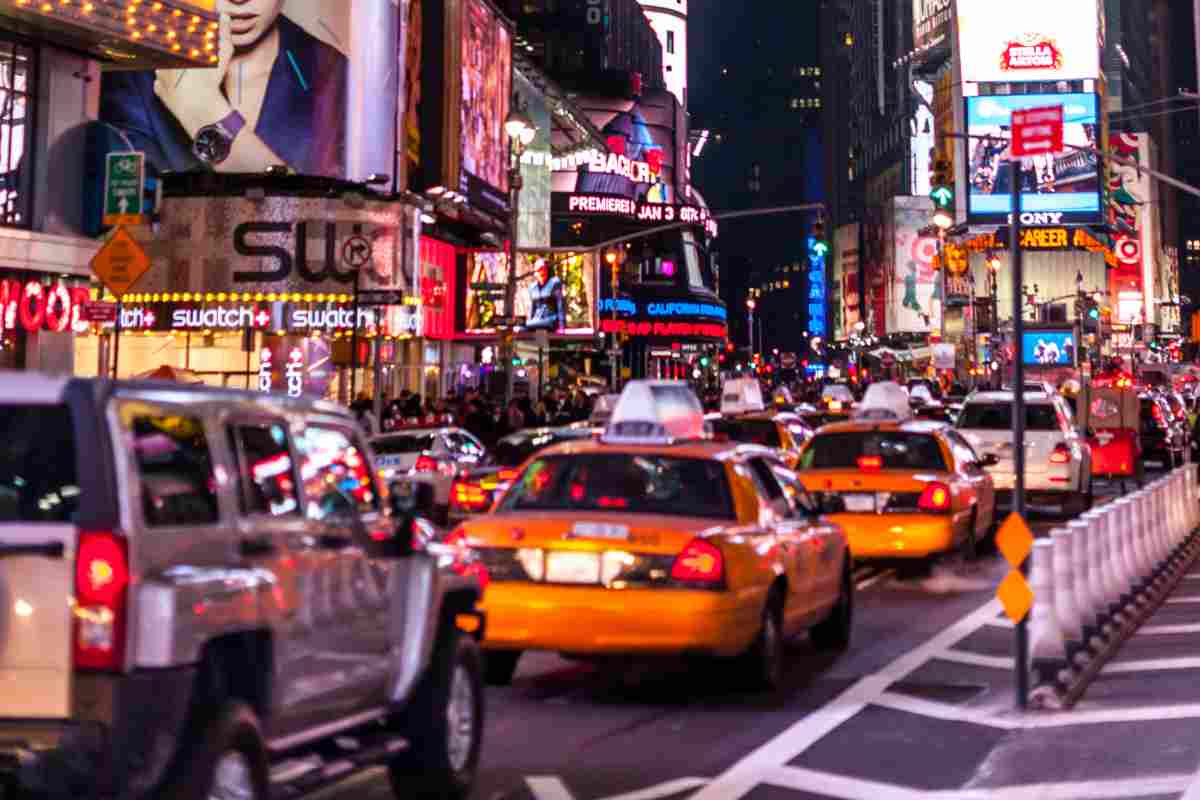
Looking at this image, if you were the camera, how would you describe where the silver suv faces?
facing away from the viewer and to the right of the viewer

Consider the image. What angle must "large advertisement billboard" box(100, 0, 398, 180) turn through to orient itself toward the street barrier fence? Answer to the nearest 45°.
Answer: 0° — it already faces it

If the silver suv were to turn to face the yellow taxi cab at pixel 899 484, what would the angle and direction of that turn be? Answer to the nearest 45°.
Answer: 0° — it already faces it

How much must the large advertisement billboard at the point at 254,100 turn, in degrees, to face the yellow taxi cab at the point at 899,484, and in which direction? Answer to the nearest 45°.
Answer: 0° — it already faces it
